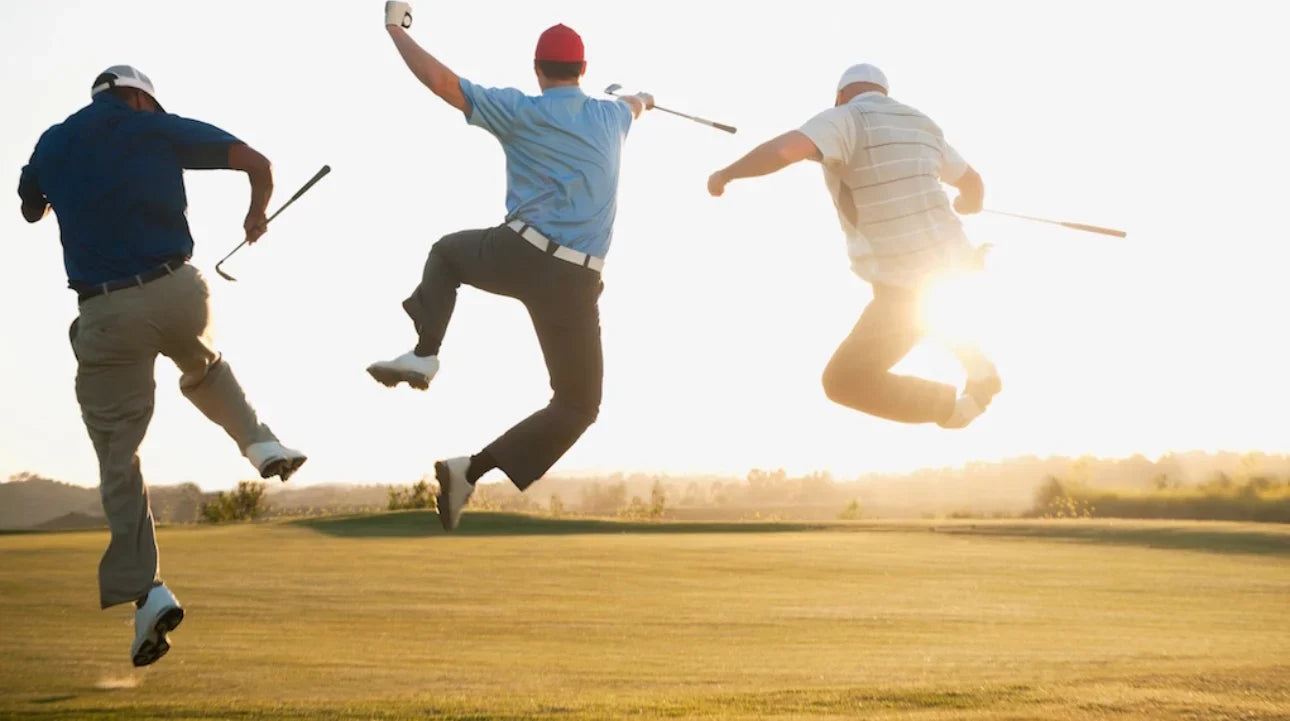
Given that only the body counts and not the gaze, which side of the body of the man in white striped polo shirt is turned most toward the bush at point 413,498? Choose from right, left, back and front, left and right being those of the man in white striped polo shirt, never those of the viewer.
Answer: front

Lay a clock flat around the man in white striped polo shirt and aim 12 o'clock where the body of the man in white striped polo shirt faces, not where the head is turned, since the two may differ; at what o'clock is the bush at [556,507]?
The bush is roughly at 1 o'clock from the man in white striped polo shirt.

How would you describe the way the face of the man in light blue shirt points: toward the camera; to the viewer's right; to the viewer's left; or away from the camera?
away from the camera

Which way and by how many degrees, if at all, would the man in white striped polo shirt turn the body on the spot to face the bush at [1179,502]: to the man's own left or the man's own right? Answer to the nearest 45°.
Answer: approximately 45° to the man's own right

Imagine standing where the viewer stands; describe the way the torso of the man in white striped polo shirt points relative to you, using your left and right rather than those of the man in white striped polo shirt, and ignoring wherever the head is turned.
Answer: facing away from the viewer and to the left of the viewer

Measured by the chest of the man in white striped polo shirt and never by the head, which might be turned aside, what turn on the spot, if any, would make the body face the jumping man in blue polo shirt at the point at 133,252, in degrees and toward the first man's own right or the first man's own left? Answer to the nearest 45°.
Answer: approximately 45° to the first man's own left

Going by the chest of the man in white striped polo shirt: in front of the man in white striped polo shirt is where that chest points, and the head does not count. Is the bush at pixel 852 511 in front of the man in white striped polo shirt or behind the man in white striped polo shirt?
in front

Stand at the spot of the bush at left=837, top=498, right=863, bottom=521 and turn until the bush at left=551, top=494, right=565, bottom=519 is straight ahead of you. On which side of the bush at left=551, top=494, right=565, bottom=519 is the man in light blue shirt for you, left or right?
left

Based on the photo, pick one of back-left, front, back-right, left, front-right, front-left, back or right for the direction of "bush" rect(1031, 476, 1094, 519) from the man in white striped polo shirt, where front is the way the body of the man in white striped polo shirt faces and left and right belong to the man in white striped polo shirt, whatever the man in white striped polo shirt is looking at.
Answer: front-right

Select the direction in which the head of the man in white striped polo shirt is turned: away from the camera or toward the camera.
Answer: away from the camera
